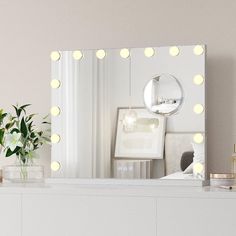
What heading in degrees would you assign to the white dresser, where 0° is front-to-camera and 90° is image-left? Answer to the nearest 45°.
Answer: approximately 0°
